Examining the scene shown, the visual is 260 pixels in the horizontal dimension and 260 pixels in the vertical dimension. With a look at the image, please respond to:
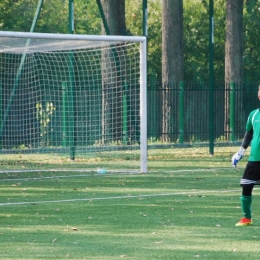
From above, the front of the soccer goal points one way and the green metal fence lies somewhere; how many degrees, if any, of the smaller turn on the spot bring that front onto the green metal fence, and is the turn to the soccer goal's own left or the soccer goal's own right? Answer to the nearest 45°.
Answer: approximately 135° to the soccer goal's own left

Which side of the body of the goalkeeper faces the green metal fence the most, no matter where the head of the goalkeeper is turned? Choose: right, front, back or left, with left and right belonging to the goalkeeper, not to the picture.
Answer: back

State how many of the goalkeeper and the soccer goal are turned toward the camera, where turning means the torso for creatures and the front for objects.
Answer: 2

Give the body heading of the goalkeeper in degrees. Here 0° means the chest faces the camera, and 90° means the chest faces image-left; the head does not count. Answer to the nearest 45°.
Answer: approximately 0°

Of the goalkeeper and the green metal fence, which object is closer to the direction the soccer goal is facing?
the goalkeeper

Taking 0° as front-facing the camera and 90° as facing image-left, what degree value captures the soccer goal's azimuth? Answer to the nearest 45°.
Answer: approximately 0°

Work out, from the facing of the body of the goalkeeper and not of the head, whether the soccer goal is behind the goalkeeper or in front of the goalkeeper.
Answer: behind
